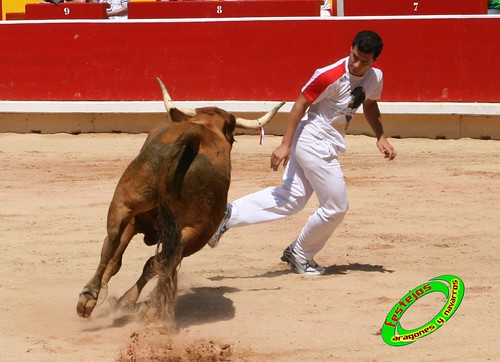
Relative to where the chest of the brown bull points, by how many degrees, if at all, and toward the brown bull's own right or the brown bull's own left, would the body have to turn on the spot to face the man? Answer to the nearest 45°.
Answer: approximately 45° to the brown bull's own right

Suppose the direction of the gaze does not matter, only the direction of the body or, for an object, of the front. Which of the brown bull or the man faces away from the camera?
the brown bull

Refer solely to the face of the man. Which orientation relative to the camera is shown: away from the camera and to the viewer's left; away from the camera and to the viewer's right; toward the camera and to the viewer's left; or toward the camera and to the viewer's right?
toward the camera and to the viewer's left

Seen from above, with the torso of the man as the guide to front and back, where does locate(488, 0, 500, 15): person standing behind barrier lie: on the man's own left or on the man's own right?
on the man's own left

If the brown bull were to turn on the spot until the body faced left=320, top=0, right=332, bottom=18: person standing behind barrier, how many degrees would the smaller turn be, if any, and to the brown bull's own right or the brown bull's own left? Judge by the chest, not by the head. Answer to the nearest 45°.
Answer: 0° — it already faces them

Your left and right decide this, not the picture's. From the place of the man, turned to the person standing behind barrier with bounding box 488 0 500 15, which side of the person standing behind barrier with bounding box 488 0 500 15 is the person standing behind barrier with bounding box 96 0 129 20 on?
left

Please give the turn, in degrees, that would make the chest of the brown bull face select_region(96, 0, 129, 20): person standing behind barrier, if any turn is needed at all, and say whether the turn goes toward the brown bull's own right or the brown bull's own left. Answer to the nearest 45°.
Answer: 0° — it already faces them

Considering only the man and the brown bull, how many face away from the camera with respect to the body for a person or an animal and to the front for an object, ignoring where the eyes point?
1

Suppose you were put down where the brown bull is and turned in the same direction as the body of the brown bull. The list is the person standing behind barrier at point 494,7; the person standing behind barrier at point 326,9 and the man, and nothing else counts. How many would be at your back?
0

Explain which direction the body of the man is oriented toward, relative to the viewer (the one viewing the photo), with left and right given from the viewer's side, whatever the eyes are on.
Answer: facing the viewer and to the right of the viewer

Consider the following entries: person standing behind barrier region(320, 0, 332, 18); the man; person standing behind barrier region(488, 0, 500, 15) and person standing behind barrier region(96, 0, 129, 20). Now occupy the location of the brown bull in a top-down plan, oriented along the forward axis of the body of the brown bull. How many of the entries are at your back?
0

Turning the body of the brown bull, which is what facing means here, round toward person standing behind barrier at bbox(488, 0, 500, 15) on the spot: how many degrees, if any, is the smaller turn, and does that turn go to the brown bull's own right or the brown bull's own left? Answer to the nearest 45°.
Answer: approximately 45° to the brown bull's own right

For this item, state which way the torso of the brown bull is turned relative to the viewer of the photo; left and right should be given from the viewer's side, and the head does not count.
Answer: facing away from the viewer
